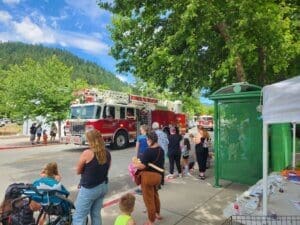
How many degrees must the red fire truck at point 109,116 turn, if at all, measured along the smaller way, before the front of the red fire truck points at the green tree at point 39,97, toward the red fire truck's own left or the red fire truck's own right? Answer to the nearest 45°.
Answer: approximately 90° to the red fire truck's own right

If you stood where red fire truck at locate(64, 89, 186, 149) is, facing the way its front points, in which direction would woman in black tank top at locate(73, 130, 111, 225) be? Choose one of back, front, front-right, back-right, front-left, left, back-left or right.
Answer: front-left

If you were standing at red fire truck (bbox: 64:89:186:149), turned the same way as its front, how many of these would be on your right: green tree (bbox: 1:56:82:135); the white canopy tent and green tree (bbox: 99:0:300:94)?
1

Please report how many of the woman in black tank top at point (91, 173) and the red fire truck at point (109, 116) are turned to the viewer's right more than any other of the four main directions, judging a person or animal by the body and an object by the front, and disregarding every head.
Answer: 0

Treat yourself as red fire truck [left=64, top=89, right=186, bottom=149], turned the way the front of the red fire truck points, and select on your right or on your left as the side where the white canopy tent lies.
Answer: on your left

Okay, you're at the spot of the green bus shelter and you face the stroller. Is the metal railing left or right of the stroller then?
left

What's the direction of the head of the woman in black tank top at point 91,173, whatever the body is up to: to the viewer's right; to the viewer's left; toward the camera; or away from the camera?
away from the camera

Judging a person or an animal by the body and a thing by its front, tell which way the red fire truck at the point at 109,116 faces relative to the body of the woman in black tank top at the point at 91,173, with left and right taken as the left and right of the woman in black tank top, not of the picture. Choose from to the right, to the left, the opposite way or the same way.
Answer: to the left

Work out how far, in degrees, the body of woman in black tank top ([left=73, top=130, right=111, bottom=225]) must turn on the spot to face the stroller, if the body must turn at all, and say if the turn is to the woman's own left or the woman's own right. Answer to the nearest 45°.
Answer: approximately 45° to the woman's own left

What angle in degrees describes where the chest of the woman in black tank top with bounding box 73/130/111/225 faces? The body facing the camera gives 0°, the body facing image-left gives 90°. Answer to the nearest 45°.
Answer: approximately 135°

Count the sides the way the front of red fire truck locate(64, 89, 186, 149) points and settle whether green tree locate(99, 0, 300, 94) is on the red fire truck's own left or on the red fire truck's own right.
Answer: on the red fire truck's own left

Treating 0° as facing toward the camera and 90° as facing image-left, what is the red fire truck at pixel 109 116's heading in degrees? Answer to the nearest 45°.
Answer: approximately 45°
